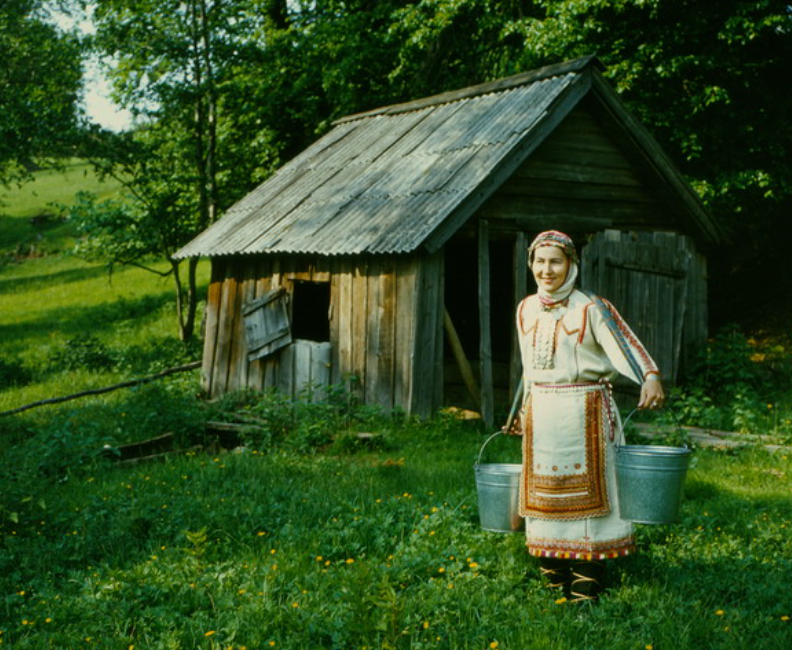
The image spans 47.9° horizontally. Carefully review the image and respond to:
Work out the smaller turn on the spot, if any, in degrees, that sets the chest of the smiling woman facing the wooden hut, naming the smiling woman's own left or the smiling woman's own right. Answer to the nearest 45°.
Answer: approximately 135° to the smiling woman's own right

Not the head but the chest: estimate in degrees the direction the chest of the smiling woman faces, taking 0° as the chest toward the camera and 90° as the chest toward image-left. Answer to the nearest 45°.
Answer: approximately 45°

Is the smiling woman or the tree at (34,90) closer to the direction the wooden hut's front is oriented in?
the smiling woman

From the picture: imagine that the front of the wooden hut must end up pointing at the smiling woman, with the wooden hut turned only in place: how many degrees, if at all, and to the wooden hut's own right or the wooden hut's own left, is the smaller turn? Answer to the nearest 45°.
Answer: approximately 45° to the wooden hut's own right

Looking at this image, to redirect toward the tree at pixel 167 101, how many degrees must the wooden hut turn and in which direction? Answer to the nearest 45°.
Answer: approximately 180°

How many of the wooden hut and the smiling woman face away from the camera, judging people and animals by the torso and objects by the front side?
0

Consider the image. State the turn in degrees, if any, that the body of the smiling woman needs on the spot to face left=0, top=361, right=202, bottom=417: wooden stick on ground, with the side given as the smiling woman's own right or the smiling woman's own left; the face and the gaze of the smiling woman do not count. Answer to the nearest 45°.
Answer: approximately 90° to the smiling woman's own right

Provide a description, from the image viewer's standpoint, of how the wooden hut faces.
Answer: facing the viewer and to the right of the viewer

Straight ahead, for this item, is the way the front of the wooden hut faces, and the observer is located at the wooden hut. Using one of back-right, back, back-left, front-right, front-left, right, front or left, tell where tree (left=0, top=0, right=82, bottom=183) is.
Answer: back

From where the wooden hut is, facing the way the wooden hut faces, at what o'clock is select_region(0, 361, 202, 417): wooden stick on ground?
The wooden stick on ground is roughly at 5 o'clock from the wooden hut.

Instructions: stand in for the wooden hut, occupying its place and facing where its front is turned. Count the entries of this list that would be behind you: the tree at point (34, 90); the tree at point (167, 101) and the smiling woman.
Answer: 2

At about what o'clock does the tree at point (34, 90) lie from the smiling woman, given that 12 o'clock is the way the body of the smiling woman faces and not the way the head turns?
The tree is roughly at 3 o'clock from the smiling woman.
